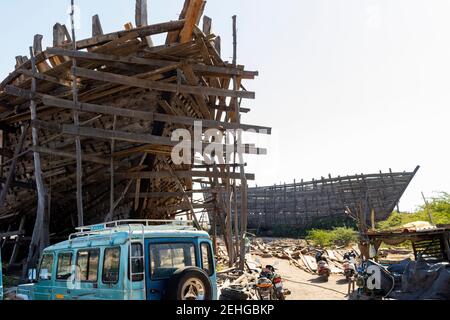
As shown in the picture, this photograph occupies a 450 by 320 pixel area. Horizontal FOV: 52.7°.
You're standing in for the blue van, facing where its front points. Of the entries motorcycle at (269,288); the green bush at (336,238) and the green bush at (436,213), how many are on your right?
3

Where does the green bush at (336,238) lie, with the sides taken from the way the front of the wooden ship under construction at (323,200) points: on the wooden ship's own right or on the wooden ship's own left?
on the wooden ship's own right

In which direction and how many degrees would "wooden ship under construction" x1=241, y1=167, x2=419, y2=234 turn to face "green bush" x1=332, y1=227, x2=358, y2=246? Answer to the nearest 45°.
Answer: approximately 90° to its right

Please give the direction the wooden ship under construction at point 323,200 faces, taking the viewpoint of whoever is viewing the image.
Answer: facing to the right of the viewer

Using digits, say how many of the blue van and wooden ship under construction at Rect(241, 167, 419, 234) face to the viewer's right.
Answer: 1

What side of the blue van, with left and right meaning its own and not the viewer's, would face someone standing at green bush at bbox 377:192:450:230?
right

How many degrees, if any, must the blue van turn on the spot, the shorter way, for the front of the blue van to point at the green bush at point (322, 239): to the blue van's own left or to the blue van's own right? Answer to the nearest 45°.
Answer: approximately 90° to the blue van's own right

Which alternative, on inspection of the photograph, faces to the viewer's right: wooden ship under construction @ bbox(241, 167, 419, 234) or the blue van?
the wooden ship under construction

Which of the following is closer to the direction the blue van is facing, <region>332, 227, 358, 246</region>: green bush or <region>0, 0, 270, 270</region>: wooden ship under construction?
the wooden ship under construction

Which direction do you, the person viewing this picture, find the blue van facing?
facing away from the viewer and to the left of the viewer
